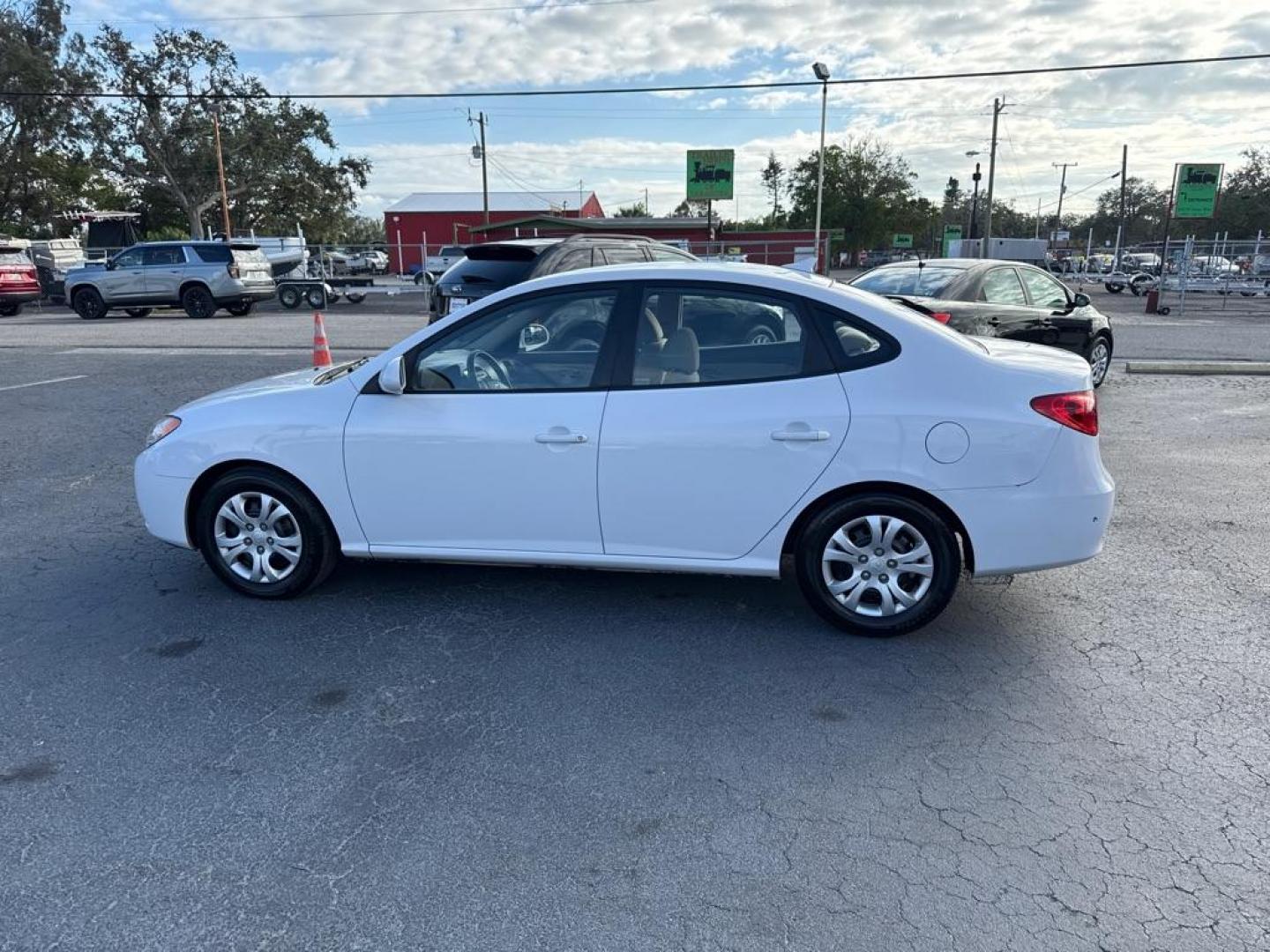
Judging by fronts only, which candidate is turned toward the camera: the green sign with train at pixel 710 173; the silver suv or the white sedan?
the green sign with train

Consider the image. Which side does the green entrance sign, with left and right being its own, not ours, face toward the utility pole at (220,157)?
right

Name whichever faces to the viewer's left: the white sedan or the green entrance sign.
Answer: the white sedan

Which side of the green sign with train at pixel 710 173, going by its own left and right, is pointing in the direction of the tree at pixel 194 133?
right

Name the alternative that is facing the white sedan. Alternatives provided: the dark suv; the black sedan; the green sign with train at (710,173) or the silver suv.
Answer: the green sign with train

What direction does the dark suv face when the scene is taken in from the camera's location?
facing away from the viewer and to the right of the viewer

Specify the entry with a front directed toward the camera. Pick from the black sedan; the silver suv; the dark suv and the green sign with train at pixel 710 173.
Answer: the green sign with train

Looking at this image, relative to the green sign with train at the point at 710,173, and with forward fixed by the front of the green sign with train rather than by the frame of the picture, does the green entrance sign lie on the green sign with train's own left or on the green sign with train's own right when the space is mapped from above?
on the green sign with train's own left

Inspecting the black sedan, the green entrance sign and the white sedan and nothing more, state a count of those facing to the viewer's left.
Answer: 1

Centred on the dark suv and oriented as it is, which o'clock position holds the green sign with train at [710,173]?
The green sign with train is roughly at 11 o'clock from the dark suv.

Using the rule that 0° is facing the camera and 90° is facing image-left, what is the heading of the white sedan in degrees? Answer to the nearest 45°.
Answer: approximately 90°

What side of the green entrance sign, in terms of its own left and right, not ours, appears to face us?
front

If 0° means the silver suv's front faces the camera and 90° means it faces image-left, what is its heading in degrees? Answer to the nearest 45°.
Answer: approximately 135°

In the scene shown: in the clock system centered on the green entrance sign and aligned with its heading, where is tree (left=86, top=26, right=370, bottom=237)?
The tree is roughly at 3 o'clock from the green entrance sign.

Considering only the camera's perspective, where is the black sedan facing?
facing away from the viewer and to the right of the viewer

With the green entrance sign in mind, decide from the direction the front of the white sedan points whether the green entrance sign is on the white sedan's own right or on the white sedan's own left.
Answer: on the white sedan's own right

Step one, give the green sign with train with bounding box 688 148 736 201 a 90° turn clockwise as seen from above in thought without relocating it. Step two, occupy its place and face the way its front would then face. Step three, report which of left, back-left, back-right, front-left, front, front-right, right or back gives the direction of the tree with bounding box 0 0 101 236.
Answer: front

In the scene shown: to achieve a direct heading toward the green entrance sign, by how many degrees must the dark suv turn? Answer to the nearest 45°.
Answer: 0° — it already faces it

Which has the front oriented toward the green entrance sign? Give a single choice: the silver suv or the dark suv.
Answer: the dark suv
